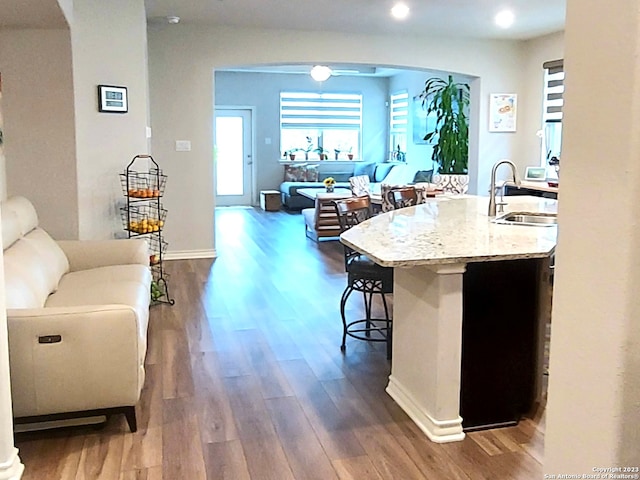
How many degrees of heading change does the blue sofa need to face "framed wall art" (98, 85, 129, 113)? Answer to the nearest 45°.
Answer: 0° — it already faces it

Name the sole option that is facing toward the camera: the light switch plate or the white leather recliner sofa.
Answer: the light switch plate

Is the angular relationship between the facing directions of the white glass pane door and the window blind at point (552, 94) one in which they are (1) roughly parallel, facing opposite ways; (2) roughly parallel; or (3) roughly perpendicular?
roughly perpendicular

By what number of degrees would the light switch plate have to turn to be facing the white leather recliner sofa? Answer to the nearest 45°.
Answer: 0° — it already faces it

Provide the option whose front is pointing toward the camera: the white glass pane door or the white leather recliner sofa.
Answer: the white glass pane door

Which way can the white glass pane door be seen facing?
toward the camera

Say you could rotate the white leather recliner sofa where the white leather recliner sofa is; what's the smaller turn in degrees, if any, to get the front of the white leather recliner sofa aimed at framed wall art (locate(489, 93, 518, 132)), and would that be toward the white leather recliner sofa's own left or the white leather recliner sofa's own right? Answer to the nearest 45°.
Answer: approximately 45° to the white leather recliner sofa's own left

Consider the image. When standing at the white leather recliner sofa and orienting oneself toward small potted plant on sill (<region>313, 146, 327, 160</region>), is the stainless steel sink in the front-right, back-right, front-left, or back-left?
front-right

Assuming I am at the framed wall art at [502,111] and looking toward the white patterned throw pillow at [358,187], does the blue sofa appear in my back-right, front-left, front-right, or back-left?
front-right

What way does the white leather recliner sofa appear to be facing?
to the viewer's right

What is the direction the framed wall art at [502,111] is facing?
toward the camera

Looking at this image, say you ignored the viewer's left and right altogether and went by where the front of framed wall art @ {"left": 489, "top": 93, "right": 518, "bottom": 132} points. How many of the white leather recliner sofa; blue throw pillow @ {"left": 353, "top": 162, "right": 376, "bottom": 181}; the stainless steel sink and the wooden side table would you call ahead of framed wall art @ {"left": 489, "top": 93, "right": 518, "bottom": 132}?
2

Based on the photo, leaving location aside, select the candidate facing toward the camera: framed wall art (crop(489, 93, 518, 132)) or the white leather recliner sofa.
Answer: the framed wall art

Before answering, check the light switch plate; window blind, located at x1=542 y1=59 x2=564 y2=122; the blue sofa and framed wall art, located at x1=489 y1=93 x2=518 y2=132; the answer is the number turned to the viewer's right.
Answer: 0

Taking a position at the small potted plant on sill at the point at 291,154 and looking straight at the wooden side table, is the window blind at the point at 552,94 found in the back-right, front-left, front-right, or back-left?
front-left

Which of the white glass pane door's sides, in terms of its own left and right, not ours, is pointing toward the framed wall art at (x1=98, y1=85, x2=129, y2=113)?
front
